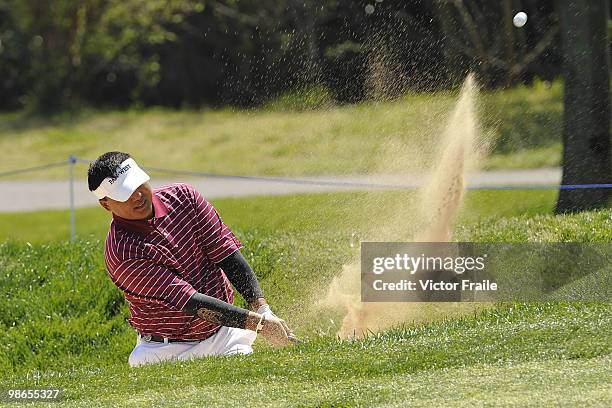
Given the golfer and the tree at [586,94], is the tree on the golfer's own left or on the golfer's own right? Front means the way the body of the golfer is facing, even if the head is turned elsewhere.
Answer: on the golfer's own left

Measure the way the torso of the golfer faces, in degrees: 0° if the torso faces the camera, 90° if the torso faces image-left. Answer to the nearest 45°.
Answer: approximately 315°

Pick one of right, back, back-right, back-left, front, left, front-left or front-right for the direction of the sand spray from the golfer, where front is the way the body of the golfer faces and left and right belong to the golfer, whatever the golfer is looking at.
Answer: left

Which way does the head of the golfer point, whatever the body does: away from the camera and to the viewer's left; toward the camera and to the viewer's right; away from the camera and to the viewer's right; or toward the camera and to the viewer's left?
toward the camera and to the viewer's right
